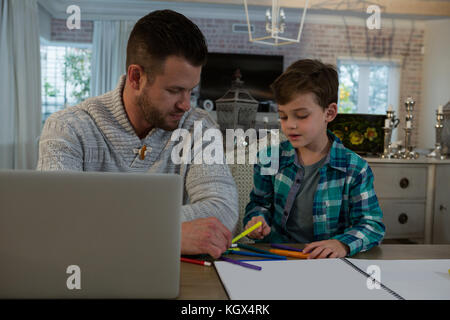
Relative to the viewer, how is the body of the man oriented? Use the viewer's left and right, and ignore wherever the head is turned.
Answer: facing the viewer and to the right of the viewer

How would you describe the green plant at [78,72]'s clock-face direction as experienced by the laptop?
The green plant is roughly at 12 o'clock from the laptop.

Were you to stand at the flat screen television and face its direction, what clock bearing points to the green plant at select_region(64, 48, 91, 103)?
The green plant is roughly at 3 o'clock from the flat screen television.

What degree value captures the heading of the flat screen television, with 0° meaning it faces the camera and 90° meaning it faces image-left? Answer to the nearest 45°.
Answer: approximately 0°

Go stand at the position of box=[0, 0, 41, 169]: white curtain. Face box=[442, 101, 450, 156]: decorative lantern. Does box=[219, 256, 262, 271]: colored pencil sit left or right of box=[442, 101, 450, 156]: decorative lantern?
right

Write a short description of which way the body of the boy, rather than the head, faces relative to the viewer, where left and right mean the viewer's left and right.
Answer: facing the viewer and to the left of the viewer

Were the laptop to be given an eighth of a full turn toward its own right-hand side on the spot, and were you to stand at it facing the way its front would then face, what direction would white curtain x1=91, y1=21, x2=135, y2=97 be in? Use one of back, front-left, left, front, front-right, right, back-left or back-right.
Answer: front-left

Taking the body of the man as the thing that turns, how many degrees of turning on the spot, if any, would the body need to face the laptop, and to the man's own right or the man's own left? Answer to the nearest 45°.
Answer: approximately 45° to the man's own right

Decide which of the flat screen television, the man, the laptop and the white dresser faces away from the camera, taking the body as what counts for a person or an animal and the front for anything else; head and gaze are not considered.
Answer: the laptop

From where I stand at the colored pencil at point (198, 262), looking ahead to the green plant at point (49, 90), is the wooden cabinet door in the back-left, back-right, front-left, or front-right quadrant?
front-right

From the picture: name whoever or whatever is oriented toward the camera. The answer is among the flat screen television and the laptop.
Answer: the flat screen television

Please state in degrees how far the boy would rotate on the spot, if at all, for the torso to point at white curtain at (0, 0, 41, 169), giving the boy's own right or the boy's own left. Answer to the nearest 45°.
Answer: approximately 90° to the boy's own right

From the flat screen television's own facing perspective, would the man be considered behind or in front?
in front

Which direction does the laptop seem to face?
away from the camera

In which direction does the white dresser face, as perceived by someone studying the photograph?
facing the viewer
